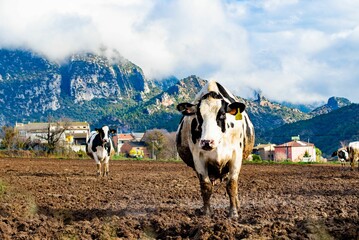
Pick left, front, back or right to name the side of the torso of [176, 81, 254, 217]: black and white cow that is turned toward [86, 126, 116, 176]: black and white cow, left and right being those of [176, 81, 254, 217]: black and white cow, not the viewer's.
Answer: back

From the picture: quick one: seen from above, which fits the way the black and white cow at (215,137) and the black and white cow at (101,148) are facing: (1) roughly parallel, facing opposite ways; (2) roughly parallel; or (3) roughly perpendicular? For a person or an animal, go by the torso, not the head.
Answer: roughly parallel

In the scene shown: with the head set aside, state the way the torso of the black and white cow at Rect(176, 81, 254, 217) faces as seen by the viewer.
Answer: toward the camera

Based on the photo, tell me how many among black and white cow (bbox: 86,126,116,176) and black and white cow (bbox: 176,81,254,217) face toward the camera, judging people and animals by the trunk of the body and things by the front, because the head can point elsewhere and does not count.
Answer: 2

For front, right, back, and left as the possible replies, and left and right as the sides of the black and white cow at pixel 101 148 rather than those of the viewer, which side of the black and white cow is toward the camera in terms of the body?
front

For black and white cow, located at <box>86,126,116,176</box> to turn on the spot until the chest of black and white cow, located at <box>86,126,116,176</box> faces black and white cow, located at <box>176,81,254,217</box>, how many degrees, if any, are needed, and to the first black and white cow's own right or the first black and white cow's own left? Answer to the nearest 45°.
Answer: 0° — it already faces it
